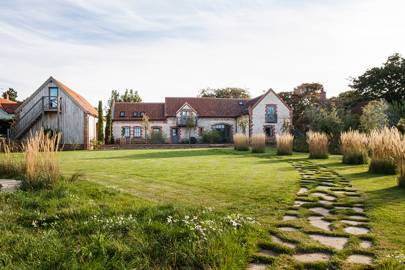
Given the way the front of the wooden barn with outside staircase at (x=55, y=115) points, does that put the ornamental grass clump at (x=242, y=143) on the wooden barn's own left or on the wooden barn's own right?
on the wooden barn's own left

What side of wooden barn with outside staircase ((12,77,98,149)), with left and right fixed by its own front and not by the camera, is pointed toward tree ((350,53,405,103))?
left

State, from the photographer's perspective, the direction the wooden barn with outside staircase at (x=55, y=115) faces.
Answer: facing the viewer

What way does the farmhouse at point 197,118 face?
toward the camera

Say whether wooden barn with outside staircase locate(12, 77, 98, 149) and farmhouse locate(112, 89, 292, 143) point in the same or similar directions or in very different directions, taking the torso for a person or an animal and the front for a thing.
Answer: same or similar directions

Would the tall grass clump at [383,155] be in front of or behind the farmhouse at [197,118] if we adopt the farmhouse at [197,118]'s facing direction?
in front

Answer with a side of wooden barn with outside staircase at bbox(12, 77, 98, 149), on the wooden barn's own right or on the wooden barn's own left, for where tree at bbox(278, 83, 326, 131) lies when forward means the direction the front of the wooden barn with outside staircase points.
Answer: on the wooden barn's own left

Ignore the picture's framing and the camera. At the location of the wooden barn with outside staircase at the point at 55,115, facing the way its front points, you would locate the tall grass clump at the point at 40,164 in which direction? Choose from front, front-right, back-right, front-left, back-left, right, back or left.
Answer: front

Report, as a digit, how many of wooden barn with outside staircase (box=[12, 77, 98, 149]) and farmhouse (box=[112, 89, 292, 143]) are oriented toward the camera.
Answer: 2

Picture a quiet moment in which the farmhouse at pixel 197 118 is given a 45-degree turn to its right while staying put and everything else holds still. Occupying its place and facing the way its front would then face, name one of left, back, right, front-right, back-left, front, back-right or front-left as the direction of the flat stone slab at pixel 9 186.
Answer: front-left

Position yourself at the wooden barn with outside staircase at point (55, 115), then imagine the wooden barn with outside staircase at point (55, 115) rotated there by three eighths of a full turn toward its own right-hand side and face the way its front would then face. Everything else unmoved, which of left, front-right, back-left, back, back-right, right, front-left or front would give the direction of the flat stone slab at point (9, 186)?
back-left

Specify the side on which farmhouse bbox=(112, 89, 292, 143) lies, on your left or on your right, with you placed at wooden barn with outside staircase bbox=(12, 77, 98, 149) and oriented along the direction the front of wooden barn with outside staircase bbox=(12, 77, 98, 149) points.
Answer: on your left

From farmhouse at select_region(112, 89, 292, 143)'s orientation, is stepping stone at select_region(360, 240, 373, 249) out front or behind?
out front
